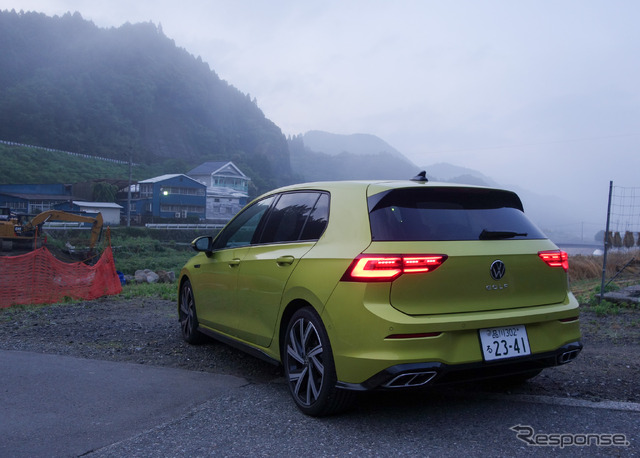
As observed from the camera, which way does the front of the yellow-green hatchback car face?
facing away from the viewer and to the left of the viewer

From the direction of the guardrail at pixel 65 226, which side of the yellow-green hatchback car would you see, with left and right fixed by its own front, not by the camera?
front

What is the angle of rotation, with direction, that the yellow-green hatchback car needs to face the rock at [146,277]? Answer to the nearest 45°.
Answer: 0° — it already faces it
